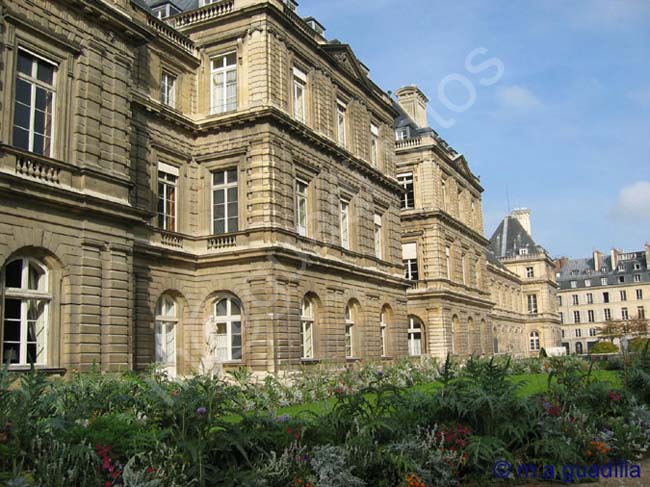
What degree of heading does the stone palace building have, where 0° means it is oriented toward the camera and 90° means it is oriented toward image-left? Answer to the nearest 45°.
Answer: approximately 315°
